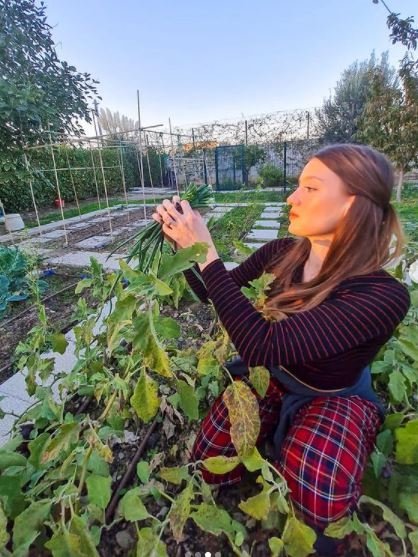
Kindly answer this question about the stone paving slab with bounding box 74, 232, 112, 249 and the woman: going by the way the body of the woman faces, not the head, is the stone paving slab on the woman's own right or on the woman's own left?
on the woman's own right

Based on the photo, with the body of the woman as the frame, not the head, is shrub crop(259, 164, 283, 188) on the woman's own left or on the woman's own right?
on the woman's own right

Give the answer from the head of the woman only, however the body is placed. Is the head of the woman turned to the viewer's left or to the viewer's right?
to the viewer's left

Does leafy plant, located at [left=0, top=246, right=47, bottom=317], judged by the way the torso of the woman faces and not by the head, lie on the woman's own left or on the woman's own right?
on the woman's own right

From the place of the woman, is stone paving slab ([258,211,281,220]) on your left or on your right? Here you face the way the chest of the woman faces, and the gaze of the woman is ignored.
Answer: on your right

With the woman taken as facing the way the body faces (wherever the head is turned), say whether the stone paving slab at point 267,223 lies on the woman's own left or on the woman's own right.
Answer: on the woman's own right

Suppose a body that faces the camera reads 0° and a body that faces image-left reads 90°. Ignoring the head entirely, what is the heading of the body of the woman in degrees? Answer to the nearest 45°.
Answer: approximately 45°

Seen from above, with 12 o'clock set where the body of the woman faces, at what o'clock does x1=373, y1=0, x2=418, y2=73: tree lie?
The tree is roughly at 5 o'clock from the woman.
